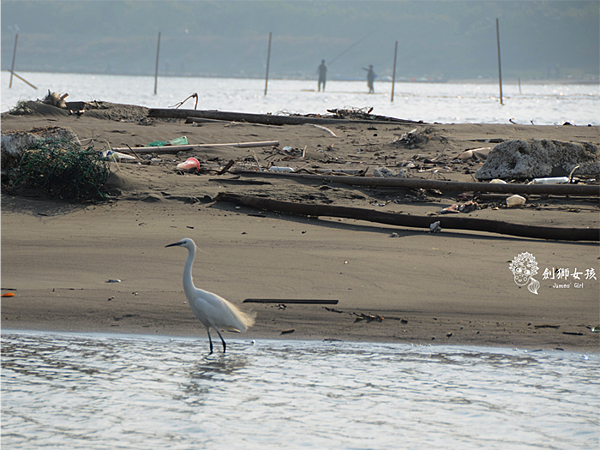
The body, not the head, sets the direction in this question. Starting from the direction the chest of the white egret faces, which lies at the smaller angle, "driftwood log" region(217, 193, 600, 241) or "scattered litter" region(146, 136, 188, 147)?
the scattered litter

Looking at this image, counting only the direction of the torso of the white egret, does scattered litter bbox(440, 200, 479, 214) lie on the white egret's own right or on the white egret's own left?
on the white egret's own right

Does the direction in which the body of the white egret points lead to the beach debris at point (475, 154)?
no

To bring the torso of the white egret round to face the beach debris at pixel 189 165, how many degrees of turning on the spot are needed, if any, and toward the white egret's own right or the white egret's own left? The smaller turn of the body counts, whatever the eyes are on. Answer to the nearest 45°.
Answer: approximately 90° to the white egret's own right

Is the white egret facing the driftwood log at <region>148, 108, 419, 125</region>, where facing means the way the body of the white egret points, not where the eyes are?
no

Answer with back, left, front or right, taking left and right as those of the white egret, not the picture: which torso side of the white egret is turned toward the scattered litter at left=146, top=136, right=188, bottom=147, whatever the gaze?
right

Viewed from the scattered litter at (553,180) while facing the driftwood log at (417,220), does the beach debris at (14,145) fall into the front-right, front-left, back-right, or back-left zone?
front-right

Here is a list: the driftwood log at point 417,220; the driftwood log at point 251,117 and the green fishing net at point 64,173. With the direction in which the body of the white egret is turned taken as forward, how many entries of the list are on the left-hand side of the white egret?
0

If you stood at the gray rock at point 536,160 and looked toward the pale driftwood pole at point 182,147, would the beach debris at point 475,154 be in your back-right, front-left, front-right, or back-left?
front-right

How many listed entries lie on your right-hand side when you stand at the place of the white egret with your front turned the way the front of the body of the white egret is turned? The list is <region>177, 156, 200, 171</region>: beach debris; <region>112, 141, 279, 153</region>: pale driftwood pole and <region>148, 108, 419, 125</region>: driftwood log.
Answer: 3

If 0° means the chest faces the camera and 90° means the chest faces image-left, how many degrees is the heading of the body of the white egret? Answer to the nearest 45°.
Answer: approximately 90°

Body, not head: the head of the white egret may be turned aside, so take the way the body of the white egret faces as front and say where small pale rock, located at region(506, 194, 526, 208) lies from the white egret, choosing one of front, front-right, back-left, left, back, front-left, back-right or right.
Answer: back-right

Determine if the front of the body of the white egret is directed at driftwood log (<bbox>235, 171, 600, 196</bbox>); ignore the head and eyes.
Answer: no

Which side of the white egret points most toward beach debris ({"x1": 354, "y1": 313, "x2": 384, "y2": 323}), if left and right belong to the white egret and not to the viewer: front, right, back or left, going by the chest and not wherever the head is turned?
back
